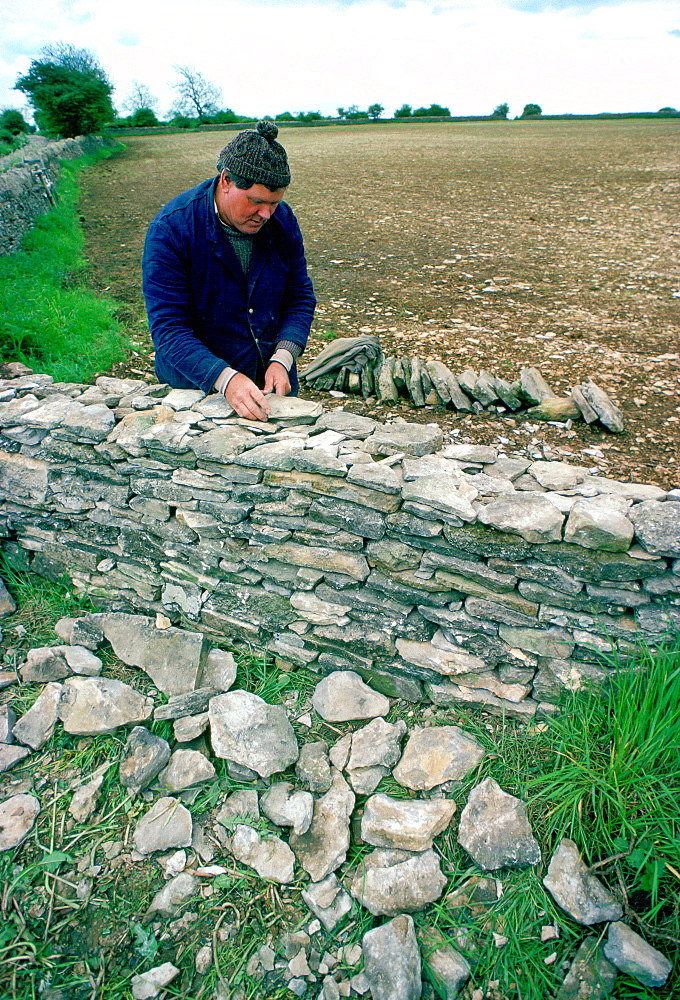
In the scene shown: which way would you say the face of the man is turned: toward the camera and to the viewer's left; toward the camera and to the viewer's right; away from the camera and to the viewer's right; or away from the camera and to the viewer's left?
toward the camera and to the viewer's right

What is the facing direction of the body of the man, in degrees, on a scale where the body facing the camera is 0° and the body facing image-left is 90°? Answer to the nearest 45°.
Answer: approximately 315°

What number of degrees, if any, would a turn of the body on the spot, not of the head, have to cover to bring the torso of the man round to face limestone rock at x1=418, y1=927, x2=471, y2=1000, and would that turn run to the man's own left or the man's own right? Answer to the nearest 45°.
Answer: approximately 45° to the man's own right

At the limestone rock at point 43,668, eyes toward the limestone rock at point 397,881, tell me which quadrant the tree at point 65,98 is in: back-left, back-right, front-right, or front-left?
back-left

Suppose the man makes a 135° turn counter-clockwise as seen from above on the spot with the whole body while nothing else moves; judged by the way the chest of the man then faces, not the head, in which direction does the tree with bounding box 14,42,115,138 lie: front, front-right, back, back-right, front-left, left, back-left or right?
front

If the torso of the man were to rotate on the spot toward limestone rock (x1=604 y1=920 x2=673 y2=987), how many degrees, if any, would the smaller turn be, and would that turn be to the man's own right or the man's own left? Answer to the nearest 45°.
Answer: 0° — they already face it

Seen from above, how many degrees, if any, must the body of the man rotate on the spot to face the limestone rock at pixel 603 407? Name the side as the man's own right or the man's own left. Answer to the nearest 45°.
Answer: approximately 45° to the man's own left

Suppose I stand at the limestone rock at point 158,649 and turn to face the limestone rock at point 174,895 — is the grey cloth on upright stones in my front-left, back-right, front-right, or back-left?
back-left
